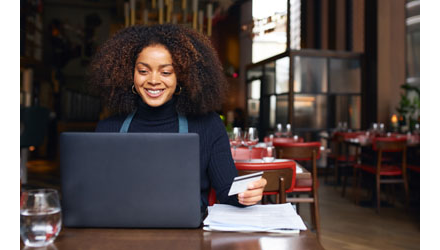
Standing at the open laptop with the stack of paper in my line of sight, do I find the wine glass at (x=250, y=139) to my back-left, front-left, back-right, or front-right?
front-left

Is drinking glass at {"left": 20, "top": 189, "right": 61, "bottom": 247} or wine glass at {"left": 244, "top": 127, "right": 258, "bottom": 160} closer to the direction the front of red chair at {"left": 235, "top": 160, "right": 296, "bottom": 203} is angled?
the wine glass

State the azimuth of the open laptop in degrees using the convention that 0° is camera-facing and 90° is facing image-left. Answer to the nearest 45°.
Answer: approximately 180°

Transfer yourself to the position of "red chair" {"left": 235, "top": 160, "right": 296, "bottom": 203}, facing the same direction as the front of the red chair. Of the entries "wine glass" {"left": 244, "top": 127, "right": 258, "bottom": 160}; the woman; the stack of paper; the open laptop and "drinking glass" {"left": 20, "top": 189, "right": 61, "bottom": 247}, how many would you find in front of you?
1

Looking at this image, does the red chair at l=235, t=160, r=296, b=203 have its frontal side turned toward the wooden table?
no

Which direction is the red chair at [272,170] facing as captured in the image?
away from the camera

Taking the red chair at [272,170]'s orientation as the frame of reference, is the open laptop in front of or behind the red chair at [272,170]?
behind

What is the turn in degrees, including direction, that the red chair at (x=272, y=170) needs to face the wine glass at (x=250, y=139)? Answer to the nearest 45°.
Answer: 0° — it already faces it

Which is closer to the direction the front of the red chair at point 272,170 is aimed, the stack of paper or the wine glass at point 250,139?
the wine glass

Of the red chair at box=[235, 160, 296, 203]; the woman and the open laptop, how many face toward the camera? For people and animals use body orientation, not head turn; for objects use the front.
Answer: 1

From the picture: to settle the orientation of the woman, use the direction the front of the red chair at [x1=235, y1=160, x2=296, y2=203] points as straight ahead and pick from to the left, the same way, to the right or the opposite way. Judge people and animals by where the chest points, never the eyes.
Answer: the opposite way

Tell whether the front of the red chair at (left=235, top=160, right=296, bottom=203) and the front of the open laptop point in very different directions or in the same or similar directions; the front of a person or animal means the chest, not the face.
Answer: same or similar directions

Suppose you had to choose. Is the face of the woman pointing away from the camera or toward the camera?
toward the camera

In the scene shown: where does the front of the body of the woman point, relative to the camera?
toward the camera

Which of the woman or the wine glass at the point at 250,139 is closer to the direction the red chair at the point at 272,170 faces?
the wine glass
